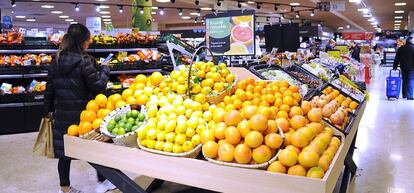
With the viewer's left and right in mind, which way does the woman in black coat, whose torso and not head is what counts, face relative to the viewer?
facing away from the viewer and to the right of the viewer

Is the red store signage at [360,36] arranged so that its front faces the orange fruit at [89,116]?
yes

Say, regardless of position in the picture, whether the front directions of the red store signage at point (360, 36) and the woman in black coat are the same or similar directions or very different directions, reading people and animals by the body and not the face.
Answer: very different directions

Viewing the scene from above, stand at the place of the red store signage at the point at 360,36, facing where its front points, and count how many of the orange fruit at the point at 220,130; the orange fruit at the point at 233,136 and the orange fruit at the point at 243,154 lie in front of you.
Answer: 3

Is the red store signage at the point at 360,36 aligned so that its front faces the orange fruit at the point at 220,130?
yes

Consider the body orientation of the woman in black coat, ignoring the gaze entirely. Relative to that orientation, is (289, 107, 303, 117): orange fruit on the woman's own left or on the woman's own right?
on the woman's own right

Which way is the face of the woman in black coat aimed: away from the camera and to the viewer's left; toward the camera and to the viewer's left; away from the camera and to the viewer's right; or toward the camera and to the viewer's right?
away from the camera and to the viewer's right

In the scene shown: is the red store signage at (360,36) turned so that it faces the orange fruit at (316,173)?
yes

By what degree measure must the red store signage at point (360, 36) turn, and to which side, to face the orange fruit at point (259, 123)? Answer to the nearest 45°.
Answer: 0° — it already faces it

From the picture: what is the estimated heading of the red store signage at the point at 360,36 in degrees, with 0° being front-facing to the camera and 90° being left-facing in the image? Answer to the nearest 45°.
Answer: approximately 0°

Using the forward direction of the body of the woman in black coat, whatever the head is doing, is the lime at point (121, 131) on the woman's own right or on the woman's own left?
on the woman's own right

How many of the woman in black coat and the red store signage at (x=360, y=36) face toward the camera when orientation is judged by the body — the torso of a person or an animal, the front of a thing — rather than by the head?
1
